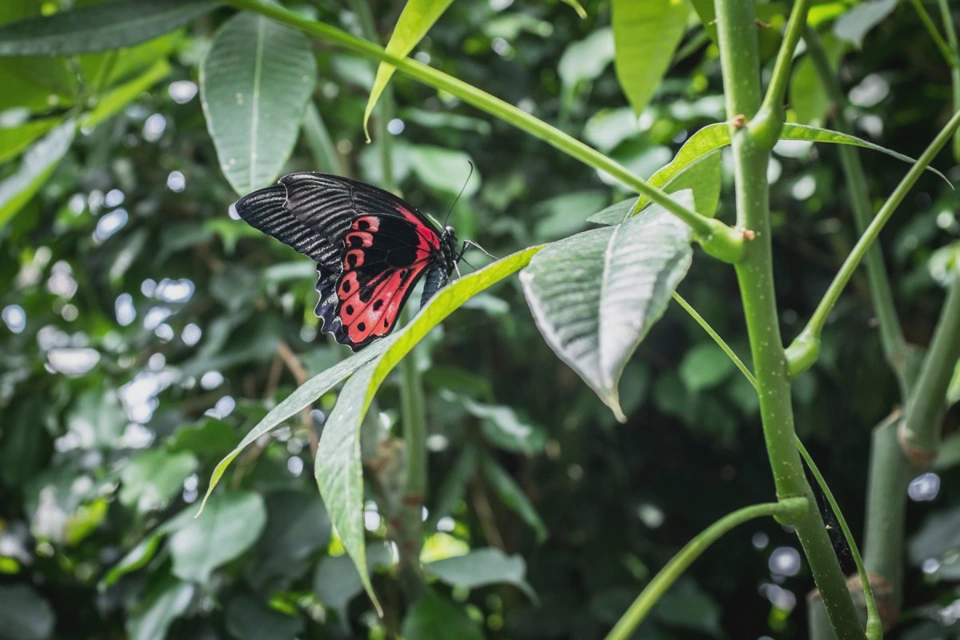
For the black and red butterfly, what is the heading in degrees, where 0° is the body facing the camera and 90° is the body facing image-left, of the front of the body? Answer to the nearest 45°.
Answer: approximately 270°
